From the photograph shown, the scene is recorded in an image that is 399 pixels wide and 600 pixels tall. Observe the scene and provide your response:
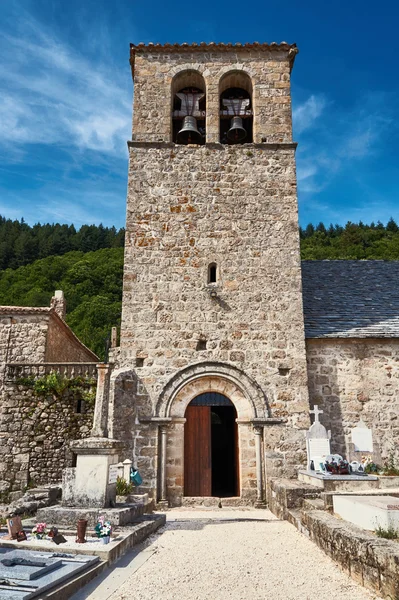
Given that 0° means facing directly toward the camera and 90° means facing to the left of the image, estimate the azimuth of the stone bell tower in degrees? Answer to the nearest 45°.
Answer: approximately 0°

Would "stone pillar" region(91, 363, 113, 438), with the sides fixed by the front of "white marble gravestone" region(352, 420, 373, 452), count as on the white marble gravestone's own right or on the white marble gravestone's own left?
on the white marble gravestone's own right

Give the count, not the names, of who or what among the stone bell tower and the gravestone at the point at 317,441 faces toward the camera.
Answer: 2
